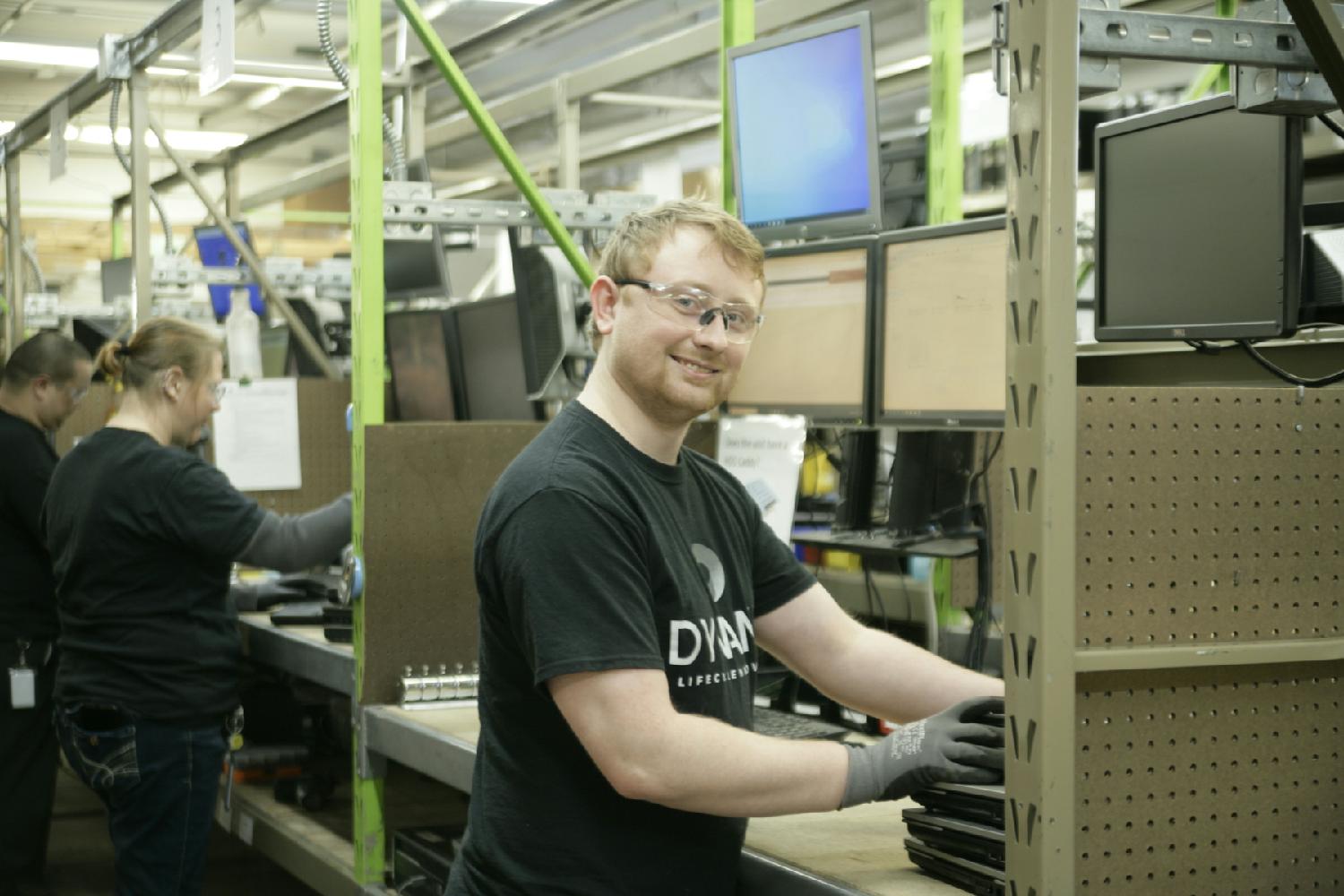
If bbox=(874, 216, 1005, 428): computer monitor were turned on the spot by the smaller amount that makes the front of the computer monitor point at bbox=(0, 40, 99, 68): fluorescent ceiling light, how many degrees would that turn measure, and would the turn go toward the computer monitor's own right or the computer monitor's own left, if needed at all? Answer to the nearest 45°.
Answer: approximately 90° to the computer monitor's own right

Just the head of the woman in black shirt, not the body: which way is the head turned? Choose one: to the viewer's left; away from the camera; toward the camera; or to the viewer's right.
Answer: to the viewer's right

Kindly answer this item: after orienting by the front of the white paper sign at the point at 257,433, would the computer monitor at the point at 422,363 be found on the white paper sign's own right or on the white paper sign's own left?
on the white paper sign's own left

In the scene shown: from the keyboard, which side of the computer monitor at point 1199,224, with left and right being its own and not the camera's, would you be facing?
right

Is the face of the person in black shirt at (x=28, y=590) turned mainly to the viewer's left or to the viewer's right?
to the viewer's right

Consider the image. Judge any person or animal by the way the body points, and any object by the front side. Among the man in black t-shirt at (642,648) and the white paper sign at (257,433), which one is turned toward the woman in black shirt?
the white paper sign

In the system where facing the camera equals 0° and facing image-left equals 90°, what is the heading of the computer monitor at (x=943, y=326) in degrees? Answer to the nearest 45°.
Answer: approximately 45°

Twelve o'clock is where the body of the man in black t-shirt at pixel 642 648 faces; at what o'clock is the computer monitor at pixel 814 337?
The computer monitor is roughly at 8 o'clock from the man in black t-shirt.
